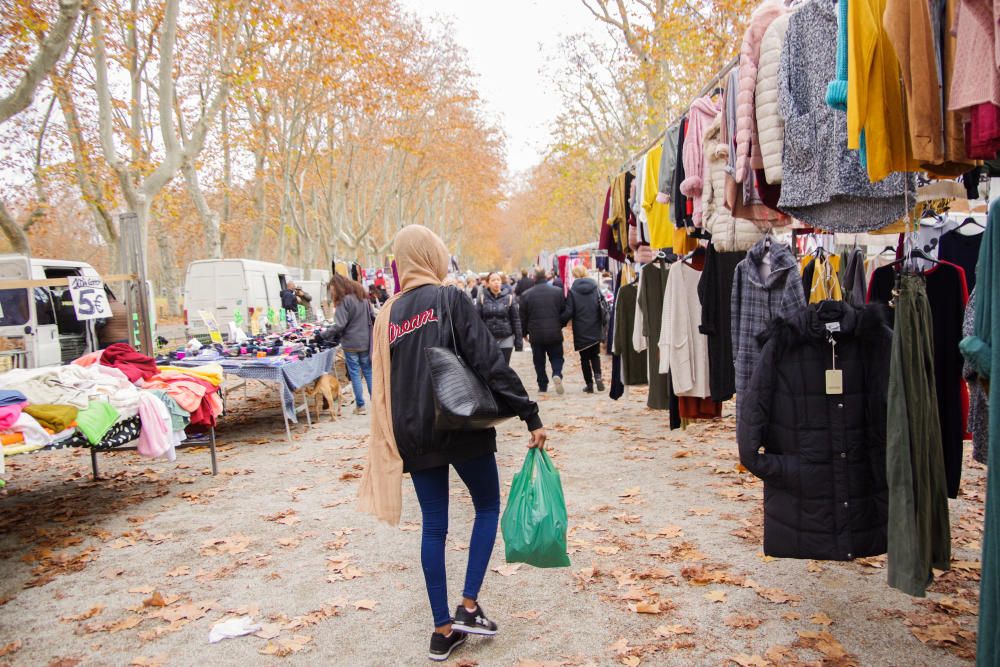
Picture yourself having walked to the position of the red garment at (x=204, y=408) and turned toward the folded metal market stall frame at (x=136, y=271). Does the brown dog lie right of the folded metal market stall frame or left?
right

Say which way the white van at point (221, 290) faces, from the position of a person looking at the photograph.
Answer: facing away from the viewer and to the right of the viewer

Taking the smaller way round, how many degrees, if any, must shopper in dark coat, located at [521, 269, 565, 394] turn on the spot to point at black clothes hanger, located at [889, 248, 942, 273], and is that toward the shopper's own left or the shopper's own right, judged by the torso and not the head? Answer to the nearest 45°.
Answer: approximately 180°

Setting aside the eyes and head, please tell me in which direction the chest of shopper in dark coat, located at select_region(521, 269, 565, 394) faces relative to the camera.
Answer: away from the camera

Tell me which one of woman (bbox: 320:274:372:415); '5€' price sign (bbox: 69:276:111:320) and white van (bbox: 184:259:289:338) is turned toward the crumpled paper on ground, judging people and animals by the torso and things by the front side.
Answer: the '5€' price sign

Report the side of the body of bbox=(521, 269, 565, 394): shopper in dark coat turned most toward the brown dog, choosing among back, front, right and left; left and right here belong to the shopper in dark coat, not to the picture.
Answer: left

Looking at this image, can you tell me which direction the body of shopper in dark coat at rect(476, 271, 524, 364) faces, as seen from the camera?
toward the camera

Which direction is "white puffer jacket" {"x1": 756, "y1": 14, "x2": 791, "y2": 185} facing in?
toward the camera

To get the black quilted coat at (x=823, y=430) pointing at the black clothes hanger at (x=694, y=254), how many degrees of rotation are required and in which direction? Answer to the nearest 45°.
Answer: approximately 180°

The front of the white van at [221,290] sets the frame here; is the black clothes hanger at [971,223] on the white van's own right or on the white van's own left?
on the white van's own right

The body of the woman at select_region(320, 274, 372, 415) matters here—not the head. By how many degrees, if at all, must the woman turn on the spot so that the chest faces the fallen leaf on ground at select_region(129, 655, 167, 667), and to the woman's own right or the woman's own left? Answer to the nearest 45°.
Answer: approximately 135° to the woman's own left
